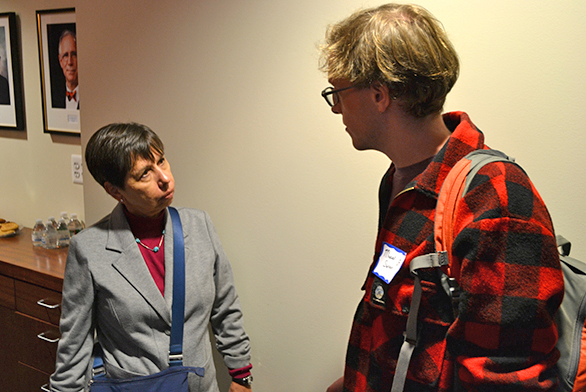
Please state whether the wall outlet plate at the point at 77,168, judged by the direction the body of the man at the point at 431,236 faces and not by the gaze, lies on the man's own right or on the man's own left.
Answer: on the man's own right

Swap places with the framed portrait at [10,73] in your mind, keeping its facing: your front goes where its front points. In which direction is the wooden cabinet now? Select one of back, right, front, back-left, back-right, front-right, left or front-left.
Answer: front-left

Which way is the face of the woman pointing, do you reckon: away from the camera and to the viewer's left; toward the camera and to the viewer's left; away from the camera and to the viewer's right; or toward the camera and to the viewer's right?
toward the camera and to the viewer's right

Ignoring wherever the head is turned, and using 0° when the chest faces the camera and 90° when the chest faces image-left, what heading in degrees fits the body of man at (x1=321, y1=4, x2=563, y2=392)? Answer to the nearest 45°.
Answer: approximately 45°

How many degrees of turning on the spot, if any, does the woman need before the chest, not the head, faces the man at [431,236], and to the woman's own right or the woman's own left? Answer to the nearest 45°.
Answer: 0° — they already face them

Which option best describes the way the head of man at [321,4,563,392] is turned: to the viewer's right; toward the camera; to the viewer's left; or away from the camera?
to the viewer's left
